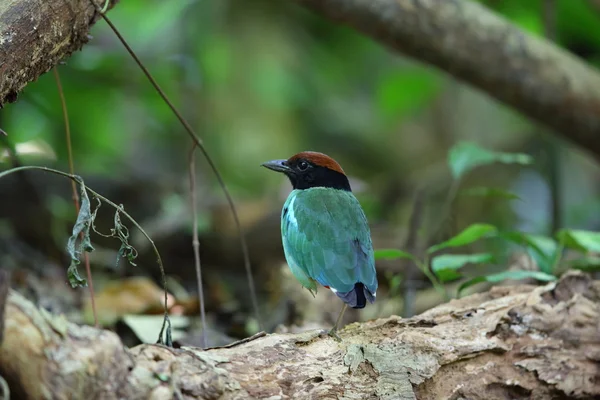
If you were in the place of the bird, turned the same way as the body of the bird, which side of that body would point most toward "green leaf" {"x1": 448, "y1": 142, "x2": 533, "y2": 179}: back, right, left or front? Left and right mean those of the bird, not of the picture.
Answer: right

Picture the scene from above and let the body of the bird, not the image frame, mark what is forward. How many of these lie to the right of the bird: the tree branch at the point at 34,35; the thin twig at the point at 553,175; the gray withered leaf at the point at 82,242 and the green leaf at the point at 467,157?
2

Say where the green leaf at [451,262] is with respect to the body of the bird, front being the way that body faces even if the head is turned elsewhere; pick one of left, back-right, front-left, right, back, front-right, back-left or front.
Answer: right

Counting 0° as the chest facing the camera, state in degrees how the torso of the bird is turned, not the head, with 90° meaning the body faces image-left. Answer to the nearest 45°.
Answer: approximately 135°

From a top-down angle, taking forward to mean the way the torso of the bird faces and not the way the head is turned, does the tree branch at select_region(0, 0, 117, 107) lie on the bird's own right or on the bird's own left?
on the bird's own left

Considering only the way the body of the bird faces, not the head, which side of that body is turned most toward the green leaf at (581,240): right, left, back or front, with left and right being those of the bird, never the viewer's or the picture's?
right

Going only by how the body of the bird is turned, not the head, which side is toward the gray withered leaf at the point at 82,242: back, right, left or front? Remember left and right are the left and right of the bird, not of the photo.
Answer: left

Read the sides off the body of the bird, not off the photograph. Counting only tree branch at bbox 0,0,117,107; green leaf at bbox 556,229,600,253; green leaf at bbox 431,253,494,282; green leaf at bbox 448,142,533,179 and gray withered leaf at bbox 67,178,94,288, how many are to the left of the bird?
2
